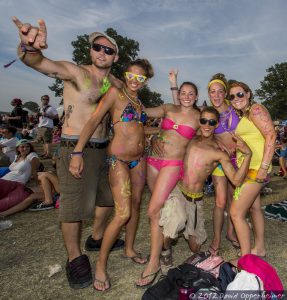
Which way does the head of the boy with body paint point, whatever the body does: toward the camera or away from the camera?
toward the camera

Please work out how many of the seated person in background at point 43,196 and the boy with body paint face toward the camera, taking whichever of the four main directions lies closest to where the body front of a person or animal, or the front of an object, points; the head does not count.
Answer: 1

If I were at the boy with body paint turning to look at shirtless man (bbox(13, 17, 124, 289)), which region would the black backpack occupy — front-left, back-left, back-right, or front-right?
front-left

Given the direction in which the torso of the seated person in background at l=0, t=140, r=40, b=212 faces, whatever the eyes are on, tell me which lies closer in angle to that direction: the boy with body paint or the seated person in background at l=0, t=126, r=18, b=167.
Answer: the boy with body paint

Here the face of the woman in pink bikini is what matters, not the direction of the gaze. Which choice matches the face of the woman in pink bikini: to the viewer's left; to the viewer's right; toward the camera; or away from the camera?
toward the camera

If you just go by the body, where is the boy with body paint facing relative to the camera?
toward the camera

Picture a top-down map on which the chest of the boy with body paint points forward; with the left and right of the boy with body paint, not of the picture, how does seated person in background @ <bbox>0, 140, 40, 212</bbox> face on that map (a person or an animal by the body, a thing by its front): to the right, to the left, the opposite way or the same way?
the same way

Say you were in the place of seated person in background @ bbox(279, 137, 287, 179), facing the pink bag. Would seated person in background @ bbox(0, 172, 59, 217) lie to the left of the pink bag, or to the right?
right

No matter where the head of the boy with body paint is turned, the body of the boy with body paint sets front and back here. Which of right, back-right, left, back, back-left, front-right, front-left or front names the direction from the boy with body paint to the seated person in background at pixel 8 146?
back-right

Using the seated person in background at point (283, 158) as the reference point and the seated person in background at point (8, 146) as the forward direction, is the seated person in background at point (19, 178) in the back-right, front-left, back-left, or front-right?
front-left

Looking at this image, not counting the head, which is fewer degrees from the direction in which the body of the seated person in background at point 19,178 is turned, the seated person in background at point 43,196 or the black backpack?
the black backpack

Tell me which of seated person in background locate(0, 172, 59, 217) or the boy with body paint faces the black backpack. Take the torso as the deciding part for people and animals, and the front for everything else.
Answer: the boy with body paint
